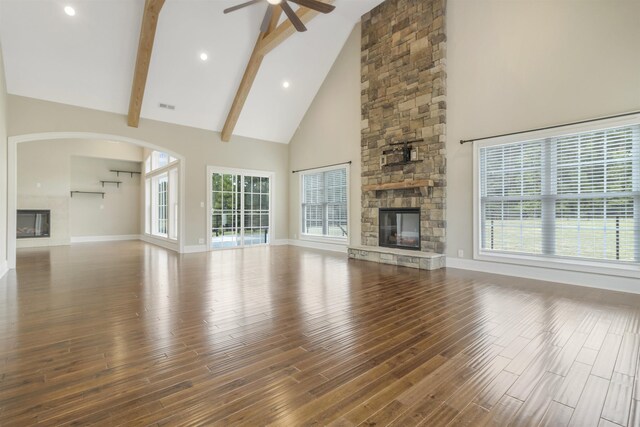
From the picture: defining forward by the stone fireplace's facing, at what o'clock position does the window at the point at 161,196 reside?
The window is roughly at 2 o'clock from the stone fireplace.

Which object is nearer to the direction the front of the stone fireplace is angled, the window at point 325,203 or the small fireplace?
the small fireplace

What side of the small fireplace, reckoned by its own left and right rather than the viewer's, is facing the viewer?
front

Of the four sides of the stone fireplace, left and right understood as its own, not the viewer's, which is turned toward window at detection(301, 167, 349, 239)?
right

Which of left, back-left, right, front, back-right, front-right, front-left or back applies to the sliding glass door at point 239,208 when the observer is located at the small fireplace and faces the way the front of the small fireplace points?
front-left

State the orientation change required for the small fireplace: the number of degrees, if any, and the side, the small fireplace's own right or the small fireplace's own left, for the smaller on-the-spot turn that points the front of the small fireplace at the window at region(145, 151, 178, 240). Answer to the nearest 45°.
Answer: approximately 45° to the small fireplace's own left

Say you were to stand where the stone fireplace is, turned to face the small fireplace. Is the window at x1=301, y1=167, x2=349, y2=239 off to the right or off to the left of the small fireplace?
right

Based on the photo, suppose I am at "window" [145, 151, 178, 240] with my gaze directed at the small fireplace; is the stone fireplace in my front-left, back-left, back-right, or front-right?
back-left

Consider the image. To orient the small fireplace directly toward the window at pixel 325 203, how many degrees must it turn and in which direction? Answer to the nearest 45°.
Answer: approximately 45° to its left

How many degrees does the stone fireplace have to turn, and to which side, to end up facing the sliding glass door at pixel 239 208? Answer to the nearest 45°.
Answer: approximately 45° to its right

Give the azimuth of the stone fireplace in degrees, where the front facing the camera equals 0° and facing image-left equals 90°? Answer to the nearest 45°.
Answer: approximately 45°

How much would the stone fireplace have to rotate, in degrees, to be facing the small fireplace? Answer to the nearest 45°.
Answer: approximately 45° to its right

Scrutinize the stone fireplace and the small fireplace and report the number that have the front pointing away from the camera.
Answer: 0
